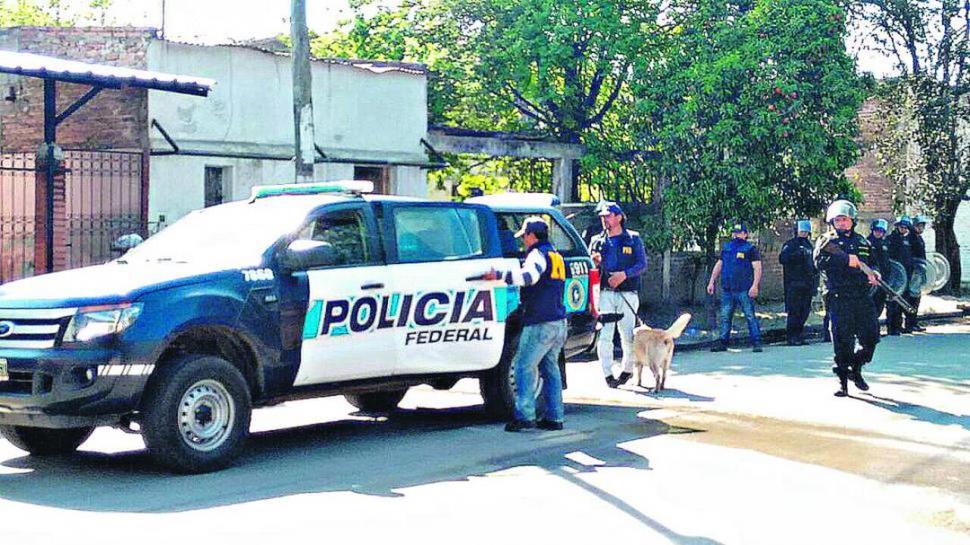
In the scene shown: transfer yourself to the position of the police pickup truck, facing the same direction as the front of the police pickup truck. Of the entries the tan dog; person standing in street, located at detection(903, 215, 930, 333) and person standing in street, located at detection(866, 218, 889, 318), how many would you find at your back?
3

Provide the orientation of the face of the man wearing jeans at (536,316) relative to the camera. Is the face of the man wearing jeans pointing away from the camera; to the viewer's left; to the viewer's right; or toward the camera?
to the viewer's left

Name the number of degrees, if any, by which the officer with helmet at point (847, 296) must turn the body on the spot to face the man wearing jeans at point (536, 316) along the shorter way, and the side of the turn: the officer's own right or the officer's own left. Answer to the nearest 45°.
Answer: approximately 45° to the officer's own right

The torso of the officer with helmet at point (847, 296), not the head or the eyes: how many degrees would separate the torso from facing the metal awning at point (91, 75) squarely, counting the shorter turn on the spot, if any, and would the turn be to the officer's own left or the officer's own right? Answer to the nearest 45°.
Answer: approximately 90° to the officer's own right

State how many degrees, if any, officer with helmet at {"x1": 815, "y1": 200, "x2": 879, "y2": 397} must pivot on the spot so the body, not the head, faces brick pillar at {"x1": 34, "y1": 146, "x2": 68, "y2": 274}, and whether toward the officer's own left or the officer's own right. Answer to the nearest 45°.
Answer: approximately 90° to the officer's own right

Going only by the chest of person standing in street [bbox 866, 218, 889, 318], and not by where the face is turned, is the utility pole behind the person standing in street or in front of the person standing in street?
in front

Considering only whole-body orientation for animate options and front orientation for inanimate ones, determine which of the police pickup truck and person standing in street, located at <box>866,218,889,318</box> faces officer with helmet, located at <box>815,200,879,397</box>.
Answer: the person standing in street

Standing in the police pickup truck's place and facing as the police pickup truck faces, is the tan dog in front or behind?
behind

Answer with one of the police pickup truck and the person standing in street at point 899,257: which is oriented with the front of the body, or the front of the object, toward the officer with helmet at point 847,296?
the person standing in street

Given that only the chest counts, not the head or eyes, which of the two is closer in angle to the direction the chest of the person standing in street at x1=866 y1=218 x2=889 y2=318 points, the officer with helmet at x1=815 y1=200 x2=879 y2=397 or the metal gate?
the officer with helmet
